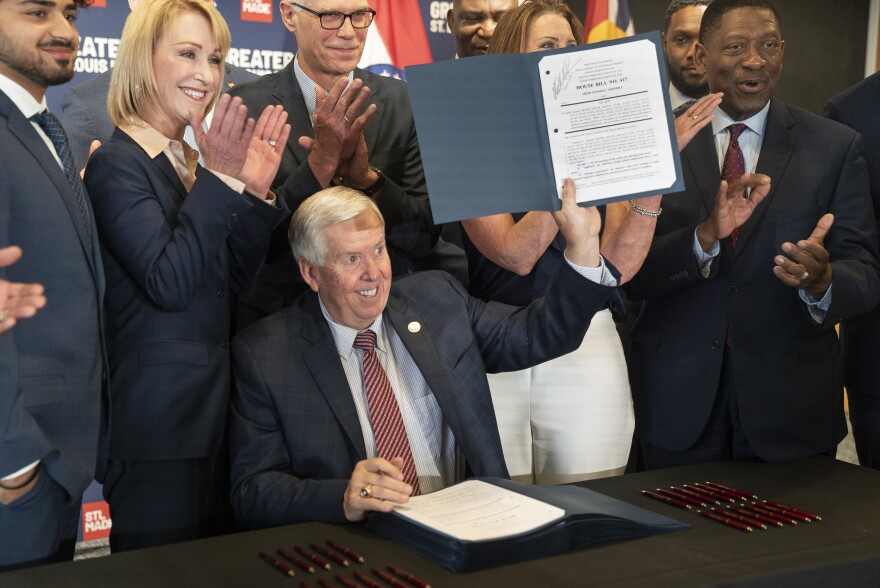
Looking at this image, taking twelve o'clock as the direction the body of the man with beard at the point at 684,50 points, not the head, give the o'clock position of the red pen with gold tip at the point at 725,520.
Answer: The red pen with gold tip is roughly at 12 o'clock from the man with beard.

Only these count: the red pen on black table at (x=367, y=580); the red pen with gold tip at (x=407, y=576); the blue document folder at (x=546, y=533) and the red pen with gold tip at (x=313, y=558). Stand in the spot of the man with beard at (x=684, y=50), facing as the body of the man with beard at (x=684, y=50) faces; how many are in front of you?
4

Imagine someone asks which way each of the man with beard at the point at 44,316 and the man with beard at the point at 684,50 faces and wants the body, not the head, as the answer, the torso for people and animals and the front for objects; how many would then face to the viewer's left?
0

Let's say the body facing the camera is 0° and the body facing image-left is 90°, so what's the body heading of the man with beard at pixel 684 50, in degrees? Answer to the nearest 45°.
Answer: approximately 0°

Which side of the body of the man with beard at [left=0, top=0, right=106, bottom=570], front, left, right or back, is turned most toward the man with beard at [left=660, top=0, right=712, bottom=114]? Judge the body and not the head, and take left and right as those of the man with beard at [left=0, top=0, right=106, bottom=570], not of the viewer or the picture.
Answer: left

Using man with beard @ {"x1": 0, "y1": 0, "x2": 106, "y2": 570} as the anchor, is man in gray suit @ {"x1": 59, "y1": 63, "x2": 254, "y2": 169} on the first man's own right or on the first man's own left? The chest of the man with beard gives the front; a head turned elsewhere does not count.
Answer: on the first man's own left

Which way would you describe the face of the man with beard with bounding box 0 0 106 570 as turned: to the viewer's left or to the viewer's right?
to the viewer's right

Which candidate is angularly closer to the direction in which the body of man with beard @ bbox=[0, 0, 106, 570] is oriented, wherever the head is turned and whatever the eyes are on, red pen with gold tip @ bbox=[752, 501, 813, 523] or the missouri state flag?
the red pen with gold tip

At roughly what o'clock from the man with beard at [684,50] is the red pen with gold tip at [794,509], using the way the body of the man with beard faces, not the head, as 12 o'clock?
The red pen with gold tip is roughly at 12 o'clock from the man with beard.

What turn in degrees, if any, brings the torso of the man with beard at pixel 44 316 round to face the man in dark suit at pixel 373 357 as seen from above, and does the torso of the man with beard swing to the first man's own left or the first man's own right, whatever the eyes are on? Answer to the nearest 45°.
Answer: approximately 45° to the first man's own left

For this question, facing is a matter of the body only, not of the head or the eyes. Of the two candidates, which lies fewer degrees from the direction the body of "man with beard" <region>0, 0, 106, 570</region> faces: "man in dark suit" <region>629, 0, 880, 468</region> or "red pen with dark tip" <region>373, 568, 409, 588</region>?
the red pen with dark tip

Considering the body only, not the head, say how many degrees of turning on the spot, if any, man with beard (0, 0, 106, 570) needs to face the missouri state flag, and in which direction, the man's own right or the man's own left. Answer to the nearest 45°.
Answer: approximately 90° to the man's own left

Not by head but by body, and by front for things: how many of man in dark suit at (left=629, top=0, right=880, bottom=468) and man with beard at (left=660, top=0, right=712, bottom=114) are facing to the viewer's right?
0
